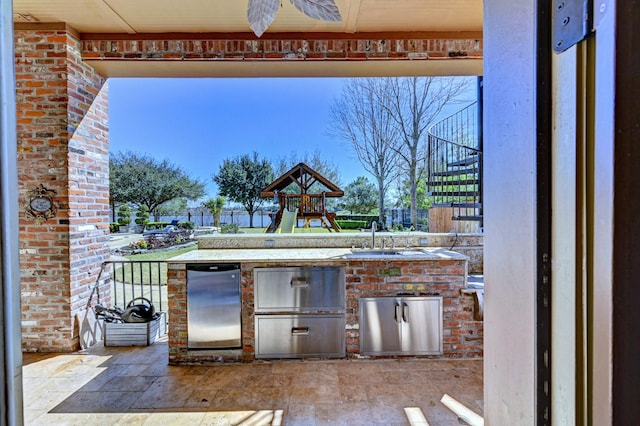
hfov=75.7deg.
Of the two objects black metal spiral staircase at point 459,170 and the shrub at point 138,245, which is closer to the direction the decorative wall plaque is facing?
the black metal spiral staircase

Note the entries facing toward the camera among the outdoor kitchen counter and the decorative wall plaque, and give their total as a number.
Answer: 2

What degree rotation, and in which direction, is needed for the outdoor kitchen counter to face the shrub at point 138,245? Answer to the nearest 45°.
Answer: approximately 135° to its right

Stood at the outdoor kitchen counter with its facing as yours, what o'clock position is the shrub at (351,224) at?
The shrub is roughly at 6 o'clock from the outdoor kitchen counter.

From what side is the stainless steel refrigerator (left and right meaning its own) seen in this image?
front

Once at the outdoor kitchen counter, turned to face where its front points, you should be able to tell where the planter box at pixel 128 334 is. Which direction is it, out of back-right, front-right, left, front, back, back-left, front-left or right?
right

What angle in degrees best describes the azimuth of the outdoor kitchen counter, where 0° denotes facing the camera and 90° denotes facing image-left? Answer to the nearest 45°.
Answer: approximately 0°

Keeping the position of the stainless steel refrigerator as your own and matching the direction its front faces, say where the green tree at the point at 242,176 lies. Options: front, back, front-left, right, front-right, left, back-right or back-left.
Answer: back
